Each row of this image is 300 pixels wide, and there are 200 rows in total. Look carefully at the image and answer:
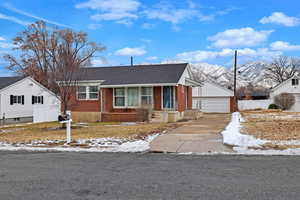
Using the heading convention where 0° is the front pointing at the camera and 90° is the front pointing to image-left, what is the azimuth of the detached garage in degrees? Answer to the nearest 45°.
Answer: approximately 0°

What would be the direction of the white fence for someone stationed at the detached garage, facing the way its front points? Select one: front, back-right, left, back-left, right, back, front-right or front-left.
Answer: back-left

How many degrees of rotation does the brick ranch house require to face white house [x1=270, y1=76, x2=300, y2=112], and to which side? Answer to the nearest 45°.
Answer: approximately 135° to its left

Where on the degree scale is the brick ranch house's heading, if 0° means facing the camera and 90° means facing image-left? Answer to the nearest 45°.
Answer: approximately 0°

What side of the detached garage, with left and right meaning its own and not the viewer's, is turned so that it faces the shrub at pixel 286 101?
left

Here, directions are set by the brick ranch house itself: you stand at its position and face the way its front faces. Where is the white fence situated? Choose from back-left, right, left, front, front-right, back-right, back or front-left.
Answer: back-left

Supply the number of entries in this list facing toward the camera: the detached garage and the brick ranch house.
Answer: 2

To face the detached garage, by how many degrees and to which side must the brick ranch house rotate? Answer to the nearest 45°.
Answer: approximately 135° to its left
